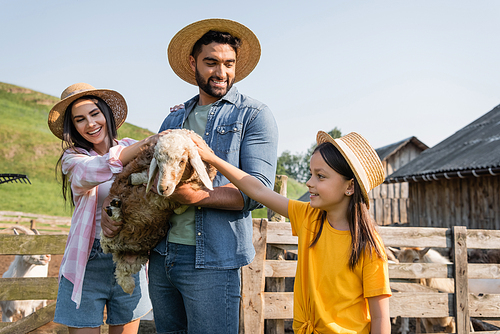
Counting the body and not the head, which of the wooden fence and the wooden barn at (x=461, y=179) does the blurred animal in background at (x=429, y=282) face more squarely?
the wooden fence

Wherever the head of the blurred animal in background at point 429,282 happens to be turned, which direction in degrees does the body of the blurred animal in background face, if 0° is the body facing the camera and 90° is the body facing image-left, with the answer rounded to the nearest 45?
approximately 45°

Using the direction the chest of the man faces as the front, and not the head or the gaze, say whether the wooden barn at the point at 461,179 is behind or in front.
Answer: behind

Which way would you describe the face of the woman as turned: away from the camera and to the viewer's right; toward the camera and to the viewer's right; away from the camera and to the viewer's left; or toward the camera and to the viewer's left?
toward the camera and to the viewer's right

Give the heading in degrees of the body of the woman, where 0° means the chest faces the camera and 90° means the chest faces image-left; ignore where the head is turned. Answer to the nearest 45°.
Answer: approximately 315°

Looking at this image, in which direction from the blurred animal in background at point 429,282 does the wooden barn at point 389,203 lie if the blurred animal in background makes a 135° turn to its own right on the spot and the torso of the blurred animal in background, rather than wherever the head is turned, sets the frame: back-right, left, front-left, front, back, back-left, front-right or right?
front

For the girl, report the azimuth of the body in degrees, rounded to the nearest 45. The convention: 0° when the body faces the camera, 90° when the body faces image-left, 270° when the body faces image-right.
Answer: approximately 45°

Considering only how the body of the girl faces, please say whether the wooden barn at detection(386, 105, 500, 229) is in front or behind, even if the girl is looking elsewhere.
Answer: behind
